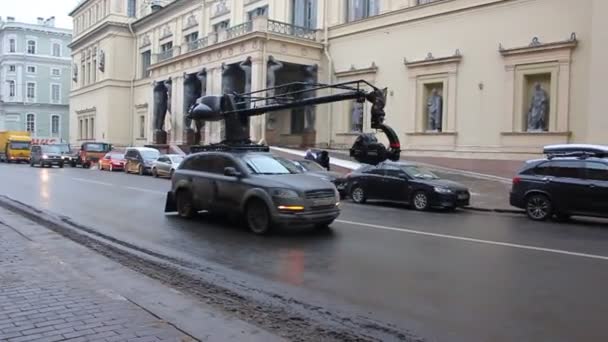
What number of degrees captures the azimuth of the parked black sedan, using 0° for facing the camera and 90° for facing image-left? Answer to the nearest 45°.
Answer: approximately 315°

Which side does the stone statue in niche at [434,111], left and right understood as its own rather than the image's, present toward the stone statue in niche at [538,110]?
left

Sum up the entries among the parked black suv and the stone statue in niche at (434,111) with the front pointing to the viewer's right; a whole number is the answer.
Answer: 1

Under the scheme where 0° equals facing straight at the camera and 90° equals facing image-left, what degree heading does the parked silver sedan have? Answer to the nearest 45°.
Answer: approximately 315°

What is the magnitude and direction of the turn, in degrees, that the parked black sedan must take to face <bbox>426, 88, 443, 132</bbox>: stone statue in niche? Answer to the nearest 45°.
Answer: approximately 135° to its left

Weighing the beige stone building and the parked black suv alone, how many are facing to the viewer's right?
1

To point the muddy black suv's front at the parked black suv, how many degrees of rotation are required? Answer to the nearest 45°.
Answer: approximately 45° to its left

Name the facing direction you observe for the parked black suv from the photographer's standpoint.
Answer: facing to the right of the viewer

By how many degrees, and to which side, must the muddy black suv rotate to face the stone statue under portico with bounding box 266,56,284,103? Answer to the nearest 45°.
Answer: approximately 135° to its left

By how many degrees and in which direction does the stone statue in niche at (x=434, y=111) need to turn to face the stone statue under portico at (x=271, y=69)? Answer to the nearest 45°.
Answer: approximately 45° to its right

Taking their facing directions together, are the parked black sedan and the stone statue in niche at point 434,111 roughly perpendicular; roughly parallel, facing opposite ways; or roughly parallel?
roughly perpendicular

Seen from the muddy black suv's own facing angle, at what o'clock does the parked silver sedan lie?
The parked silver sedan is roughly at 7 o'clock from the muddy black suv.
